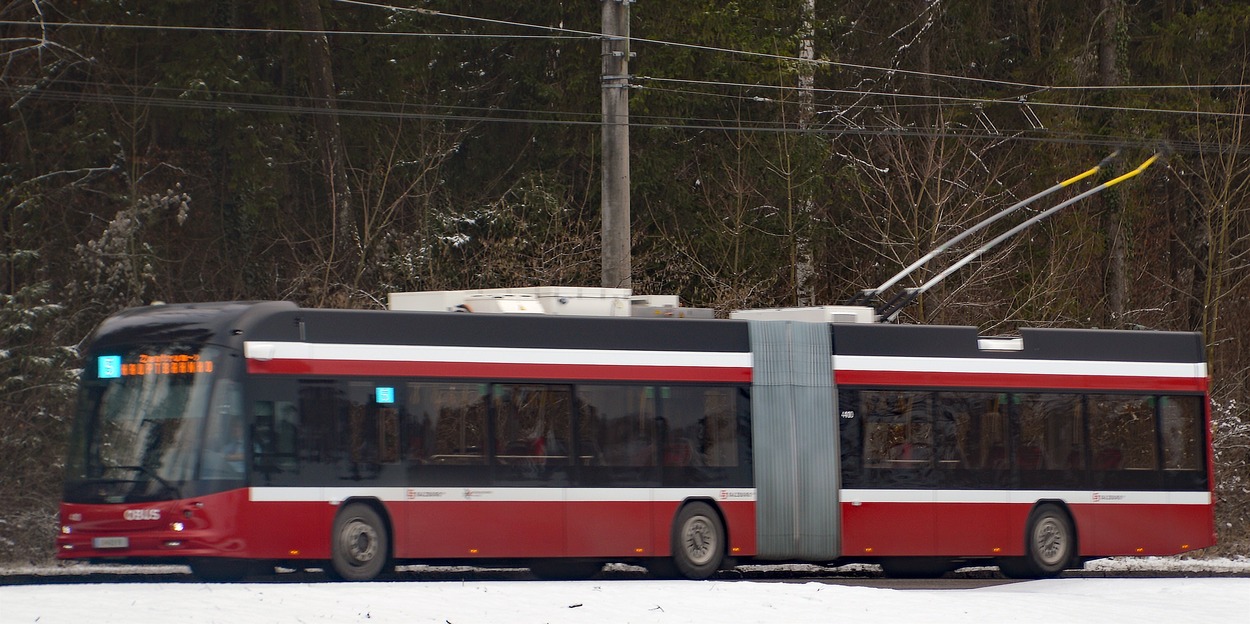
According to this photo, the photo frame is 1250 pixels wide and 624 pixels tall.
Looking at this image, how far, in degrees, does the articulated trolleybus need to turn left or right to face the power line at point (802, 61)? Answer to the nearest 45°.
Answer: approximately 135° to its right

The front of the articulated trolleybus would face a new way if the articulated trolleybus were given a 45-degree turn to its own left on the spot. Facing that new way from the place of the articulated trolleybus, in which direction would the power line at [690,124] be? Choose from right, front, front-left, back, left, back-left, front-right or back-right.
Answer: back

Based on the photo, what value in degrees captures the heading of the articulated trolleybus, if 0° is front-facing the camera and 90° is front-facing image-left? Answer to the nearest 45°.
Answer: approximately 45°
